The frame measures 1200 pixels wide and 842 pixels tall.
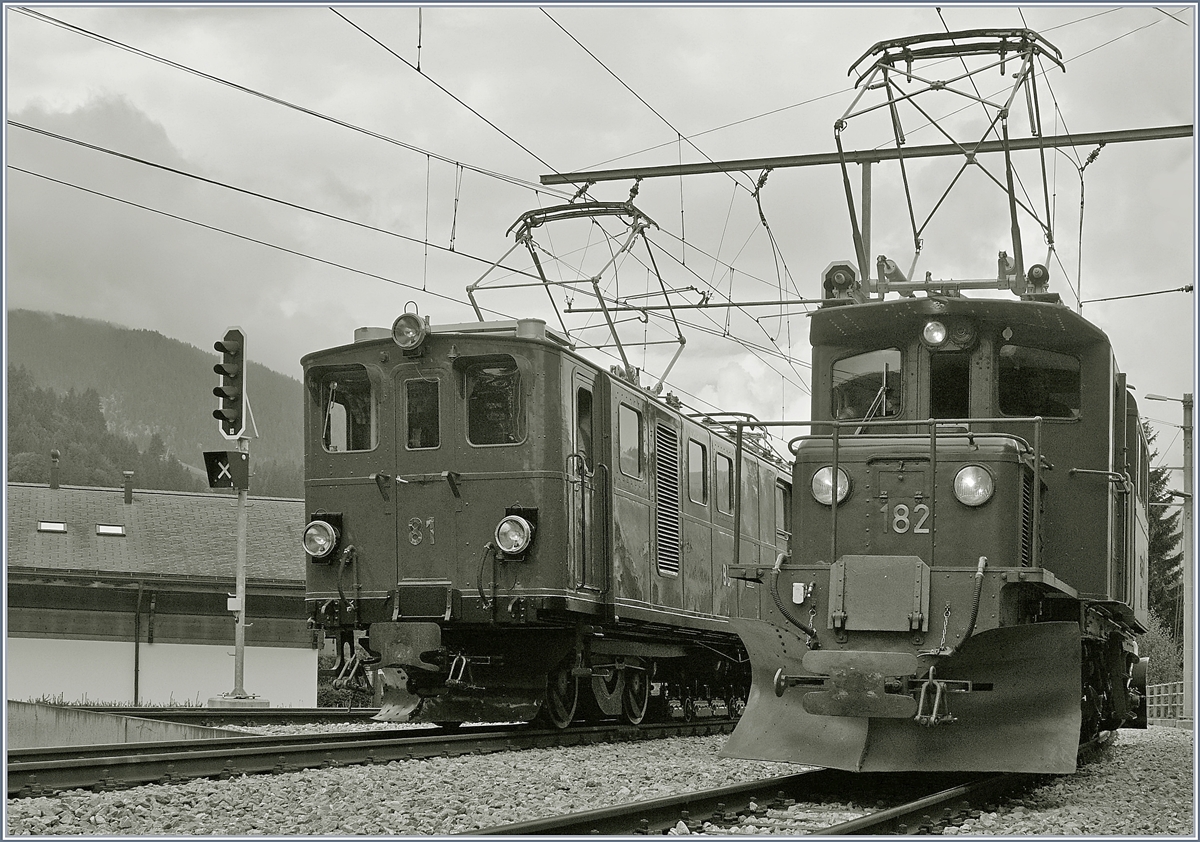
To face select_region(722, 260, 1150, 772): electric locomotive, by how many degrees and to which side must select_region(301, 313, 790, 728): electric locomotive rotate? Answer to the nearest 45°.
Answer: approximately 90° to its left

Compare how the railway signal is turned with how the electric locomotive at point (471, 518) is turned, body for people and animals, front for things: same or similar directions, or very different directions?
same or similar directions

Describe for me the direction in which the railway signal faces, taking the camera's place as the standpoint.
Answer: facing the viewer and to the left of the viewer

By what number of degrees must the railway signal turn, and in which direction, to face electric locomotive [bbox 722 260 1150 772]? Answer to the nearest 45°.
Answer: approximately 90° to its left

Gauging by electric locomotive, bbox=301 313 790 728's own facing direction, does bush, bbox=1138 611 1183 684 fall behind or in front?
behind

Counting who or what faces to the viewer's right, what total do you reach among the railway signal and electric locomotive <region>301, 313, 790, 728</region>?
0

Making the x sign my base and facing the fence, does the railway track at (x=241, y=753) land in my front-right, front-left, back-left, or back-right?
back-right

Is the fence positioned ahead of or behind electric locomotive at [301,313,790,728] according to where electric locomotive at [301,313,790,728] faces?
behind

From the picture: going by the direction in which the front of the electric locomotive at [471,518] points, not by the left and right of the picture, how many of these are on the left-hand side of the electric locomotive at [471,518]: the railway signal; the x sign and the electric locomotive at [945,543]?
1
